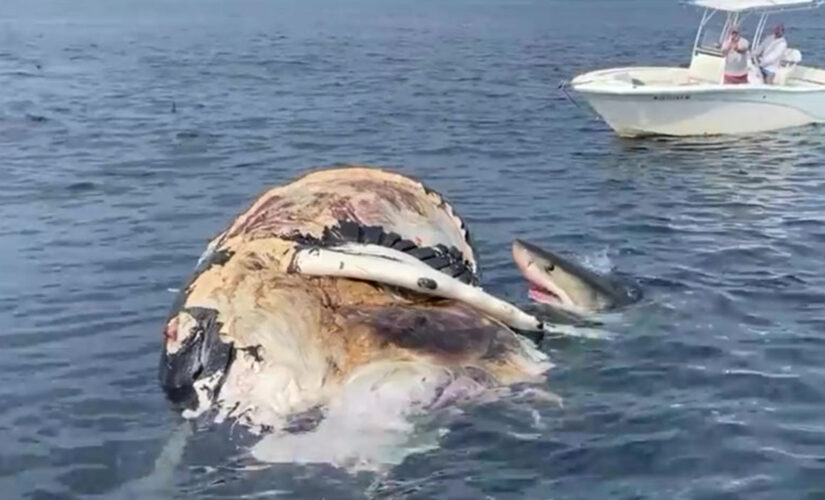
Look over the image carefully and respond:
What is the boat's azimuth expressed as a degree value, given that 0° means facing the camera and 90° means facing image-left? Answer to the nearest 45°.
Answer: approximately 90°

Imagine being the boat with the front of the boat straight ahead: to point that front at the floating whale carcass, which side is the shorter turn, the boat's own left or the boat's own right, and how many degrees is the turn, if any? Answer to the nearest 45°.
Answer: approximately 90° to the boat's own left

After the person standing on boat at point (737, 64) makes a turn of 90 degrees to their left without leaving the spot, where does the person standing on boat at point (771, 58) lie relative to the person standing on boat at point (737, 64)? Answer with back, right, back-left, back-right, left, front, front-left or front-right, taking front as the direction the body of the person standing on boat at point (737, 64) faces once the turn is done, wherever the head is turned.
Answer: front-left

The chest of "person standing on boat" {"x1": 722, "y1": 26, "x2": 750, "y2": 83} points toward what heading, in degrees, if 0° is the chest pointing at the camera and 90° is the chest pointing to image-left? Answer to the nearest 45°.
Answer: approximately 0°

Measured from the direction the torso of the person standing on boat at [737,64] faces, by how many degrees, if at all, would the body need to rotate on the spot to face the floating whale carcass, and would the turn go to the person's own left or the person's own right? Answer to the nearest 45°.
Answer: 0° — they already face it
